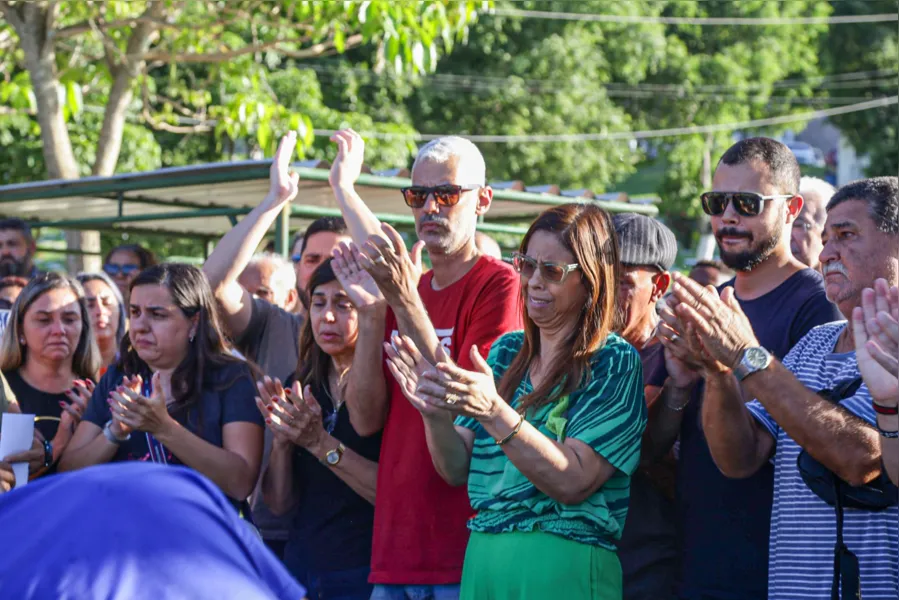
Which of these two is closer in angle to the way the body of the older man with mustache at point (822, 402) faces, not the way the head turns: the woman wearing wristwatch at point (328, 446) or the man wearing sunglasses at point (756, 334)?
the woman wearing wristwatch

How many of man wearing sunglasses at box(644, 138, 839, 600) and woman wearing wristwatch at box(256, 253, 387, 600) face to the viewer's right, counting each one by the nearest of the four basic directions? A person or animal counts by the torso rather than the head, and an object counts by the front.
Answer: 0

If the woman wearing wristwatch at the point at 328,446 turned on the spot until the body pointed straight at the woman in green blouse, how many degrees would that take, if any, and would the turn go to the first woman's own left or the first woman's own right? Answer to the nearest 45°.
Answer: approximately 90° to the first woman's own left

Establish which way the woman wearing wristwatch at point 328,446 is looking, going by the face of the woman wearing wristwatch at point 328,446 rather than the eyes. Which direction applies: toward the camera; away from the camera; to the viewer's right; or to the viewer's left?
toward the camera

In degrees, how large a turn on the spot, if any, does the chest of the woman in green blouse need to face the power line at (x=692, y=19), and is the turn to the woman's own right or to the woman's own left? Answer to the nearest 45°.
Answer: approximately 135° to the woman's own right

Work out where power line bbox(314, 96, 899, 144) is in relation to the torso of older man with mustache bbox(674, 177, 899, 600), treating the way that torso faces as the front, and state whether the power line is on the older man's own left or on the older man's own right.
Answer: on the older man's own right

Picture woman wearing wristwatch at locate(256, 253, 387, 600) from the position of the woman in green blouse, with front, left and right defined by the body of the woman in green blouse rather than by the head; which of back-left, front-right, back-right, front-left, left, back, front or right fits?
right

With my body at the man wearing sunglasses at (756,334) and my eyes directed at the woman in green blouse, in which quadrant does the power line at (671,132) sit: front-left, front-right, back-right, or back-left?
back-right

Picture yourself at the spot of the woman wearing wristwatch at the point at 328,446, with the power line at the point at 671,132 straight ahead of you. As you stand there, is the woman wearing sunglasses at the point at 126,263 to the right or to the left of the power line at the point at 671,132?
left

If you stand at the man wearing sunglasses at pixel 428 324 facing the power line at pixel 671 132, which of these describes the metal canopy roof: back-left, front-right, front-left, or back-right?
front-left

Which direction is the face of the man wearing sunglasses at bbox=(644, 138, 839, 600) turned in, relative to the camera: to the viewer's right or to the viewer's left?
to the viewer's left

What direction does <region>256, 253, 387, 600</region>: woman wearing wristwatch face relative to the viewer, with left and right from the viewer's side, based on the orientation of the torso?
facing the viewer and to the left of the viewer

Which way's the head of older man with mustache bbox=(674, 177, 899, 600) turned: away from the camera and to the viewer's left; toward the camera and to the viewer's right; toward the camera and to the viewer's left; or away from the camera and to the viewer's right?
toward the camera and to the viewer's left

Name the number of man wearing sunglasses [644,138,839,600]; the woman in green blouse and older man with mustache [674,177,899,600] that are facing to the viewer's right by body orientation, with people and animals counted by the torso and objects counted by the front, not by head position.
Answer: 0

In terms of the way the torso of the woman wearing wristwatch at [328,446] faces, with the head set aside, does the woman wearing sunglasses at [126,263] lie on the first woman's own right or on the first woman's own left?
on the first woman's own right
